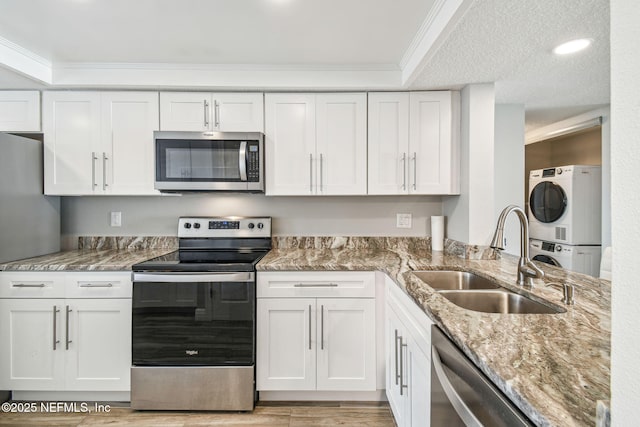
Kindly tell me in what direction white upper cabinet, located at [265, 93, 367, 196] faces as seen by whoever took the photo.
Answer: facing the viewer

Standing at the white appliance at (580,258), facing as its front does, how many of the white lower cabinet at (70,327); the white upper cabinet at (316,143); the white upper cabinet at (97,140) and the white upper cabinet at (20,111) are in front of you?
4

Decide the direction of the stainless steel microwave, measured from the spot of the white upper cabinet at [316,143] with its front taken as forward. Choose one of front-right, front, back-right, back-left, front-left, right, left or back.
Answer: right

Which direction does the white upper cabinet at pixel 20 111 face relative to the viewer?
toward the camera

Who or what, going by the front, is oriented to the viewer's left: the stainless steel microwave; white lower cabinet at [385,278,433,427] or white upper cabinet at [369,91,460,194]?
the white lower cabinet

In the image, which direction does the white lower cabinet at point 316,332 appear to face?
toward the camera

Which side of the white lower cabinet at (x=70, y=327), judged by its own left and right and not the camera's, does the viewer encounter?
front

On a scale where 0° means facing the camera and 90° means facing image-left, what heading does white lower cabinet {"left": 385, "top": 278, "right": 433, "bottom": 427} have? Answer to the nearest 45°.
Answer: approximately 90°

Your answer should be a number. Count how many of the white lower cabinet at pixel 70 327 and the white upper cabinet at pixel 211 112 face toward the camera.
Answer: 2

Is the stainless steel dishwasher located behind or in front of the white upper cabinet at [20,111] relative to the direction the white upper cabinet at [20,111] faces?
in front

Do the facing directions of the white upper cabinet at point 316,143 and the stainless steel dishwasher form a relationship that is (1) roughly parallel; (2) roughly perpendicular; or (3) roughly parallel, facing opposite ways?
roughly perpendicular

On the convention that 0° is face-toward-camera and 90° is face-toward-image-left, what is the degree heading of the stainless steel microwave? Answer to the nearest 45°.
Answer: approximately 0°
